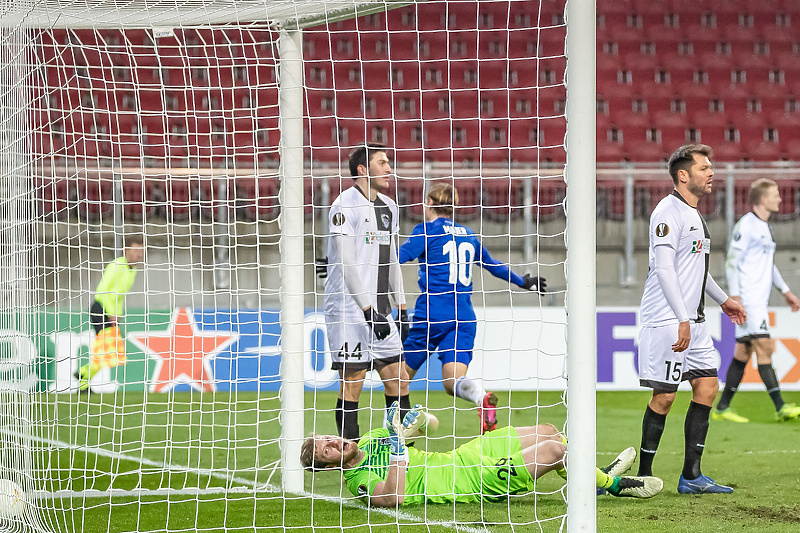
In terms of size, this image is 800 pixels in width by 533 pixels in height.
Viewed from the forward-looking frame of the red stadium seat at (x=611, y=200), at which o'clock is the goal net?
The goal net is roughly at 1 o'clock from the red stadium seat.

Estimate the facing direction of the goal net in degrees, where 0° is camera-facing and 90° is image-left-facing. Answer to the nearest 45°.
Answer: approximately 225°

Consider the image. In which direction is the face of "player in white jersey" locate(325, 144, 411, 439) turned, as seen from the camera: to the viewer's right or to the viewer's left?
to the viewer's right

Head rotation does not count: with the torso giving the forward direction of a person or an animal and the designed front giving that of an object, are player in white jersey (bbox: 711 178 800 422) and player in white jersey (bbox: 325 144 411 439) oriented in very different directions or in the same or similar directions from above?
same or similar directions

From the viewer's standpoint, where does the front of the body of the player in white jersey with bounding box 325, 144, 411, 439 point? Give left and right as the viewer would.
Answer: facing the viewer and to the right of the viewer

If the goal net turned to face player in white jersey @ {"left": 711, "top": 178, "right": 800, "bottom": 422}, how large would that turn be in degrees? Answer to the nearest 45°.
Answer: approximately 45° to its right

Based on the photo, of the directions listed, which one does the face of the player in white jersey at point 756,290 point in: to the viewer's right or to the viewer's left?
to the viewer's right

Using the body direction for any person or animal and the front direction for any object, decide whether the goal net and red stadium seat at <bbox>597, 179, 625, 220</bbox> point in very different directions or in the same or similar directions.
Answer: very different directions

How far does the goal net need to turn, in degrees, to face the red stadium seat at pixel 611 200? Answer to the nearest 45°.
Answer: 0° — it already faces it

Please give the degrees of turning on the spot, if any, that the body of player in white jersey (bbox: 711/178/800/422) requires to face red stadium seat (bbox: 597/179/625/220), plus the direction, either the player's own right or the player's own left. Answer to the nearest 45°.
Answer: approximately 135° to the player's own left

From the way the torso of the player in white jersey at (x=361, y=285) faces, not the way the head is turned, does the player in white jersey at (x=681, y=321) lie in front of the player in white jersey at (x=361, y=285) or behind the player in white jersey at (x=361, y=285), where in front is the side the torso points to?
in front
